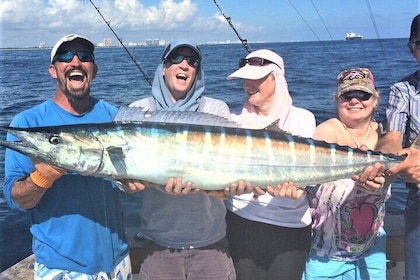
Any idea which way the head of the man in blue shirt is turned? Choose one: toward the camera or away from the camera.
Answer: toward the camera

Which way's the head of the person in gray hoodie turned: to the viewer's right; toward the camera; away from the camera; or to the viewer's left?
toward the camera

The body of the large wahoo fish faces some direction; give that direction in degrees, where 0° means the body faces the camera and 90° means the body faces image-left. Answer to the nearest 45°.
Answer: approximately 90°

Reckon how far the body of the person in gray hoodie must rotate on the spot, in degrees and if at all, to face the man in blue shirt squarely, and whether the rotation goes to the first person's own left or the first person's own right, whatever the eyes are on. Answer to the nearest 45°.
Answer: approximately 90° to the first person's own right

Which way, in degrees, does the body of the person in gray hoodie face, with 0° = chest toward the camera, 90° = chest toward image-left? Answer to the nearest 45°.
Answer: approximately 0°
